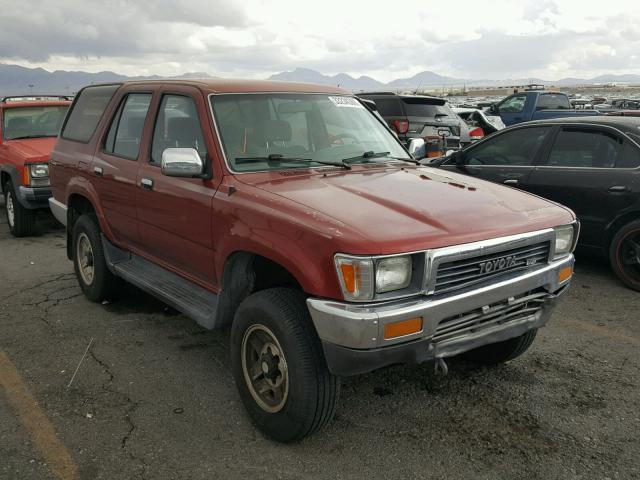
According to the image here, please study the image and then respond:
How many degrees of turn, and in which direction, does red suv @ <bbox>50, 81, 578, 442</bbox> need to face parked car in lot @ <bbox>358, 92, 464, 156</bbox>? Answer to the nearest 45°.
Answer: approximately 135° to its left

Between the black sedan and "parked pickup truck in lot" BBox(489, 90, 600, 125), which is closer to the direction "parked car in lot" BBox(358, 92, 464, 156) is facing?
the parked pickup truck in lot

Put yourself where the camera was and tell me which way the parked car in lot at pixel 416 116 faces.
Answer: facing away from the viewer and to the left of the viewer

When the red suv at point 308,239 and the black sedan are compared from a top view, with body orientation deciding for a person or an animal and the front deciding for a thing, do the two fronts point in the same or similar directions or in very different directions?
very different directions

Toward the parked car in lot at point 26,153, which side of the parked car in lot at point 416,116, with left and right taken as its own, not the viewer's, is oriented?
left

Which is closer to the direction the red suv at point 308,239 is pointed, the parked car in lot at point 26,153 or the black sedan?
the black sedan

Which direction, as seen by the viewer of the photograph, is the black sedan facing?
facing away from the viewer and to the left of the viewer

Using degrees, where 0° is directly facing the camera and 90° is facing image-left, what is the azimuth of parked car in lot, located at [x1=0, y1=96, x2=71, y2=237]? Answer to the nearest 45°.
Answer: approximately 315°

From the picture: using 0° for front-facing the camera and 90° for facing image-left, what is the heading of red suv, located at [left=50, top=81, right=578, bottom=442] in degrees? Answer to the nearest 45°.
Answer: approximately 315°

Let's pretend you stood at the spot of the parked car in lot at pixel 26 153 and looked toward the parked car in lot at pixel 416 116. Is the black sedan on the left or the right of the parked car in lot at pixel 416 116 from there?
right
